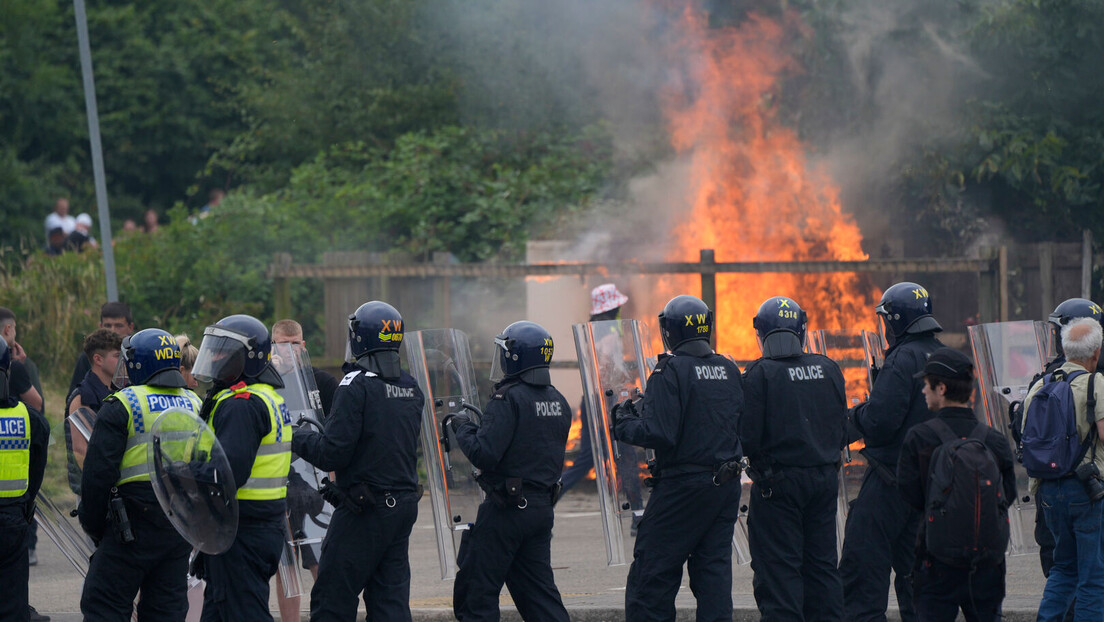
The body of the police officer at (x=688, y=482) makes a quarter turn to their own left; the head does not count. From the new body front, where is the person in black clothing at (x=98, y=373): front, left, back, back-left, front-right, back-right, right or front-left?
front-right

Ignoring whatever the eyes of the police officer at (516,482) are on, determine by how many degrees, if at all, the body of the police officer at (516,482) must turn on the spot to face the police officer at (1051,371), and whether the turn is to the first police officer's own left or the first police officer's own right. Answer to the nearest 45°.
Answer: approximately 135° to the first police officer's own right

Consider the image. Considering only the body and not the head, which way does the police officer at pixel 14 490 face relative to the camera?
away from the camera

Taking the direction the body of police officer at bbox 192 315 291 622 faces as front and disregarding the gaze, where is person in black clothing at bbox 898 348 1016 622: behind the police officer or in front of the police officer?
behind

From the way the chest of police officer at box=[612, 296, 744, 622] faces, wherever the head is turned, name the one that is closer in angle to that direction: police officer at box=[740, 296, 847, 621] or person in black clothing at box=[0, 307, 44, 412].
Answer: the person in black clothing

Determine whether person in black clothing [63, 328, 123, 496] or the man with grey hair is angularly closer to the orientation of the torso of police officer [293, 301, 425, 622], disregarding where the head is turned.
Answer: the person in black clothing

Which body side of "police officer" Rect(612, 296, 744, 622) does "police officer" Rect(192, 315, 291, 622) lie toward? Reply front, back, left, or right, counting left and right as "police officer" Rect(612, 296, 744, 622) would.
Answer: left

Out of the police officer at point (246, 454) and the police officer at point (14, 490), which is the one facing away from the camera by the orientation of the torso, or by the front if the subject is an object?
the police officer at point (14, 490)

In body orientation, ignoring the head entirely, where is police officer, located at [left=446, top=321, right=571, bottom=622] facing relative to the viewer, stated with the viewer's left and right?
facing away from the viewer and to the left of the viewer

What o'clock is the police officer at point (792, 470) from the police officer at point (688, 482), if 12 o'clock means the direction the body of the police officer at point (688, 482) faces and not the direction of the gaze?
the police officer at point (792, 470) is roughly at 4 o'clock from the police officer at point (688, 482).

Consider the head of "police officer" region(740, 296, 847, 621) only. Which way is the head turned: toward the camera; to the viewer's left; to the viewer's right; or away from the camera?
away from the camera

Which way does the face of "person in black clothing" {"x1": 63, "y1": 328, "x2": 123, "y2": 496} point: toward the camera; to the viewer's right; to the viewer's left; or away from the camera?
to the viewer's right

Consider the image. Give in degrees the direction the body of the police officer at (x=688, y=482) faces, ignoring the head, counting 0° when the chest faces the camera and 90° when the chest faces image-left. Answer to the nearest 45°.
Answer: approximately 135°

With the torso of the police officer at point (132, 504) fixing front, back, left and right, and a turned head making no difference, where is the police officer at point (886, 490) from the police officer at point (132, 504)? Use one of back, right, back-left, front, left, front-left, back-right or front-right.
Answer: back-right
